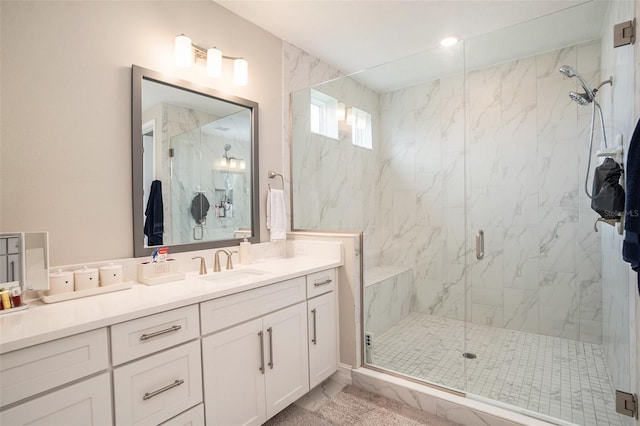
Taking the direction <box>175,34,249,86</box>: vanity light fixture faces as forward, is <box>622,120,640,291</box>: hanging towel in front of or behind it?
in front

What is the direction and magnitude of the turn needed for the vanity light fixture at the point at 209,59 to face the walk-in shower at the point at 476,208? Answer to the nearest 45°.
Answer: approximately 45° to its left

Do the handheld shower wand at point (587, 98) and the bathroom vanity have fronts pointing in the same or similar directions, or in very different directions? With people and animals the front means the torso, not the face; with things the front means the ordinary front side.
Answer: very different directions

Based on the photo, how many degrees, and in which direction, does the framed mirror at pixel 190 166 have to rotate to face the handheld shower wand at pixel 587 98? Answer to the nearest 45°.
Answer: approximately 45° to its left

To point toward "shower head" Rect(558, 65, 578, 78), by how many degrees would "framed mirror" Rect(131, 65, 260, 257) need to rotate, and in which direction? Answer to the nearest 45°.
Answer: approximately 45° to its left

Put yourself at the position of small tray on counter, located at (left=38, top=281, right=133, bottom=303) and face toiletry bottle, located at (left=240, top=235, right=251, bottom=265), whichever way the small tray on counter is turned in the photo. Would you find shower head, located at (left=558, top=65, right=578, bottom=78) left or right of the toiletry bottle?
right

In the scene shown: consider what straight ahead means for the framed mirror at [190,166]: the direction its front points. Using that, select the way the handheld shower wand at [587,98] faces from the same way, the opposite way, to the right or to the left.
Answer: the opposite way

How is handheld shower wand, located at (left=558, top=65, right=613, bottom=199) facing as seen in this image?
to the viewer's left

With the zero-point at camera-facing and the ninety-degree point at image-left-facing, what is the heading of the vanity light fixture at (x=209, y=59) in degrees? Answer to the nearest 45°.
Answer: approximately 315°

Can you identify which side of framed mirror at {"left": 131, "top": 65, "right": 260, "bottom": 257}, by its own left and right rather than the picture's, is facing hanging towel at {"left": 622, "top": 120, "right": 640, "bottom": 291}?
front
